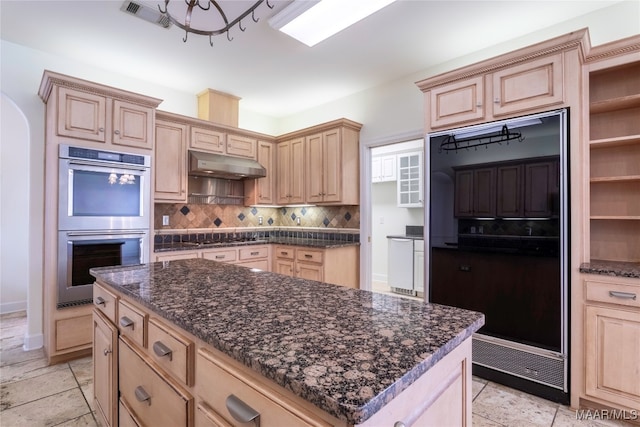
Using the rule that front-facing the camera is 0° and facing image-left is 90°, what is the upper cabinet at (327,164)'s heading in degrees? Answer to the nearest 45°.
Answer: approximately 45°

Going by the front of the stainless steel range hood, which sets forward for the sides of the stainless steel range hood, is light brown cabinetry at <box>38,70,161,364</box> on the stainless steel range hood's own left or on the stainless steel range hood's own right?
on the stainless steel range hood's own right

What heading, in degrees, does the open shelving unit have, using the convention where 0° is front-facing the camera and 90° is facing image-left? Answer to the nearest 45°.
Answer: approximately 45°

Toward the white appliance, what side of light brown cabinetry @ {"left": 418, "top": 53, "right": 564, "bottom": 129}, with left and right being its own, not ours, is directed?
right

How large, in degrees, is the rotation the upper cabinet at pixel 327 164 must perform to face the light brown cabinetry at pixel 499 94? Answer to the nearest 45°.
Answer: approximately 90° to its left

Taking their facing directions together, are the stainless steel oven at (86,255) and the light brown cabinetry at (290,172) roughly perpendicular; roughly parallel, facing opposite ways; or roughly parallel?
roughly perpendicular

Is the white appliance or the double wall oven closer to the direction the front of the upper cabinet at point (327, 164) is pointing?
the double wall oven

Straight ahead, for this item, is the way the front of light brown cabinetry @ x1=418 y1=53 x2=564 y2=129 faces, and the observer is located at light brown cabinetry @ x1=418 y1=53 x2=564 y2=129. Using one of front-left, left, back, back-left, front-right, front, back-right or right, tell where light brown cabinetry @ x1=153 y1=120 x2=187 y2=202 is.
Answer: front-right
